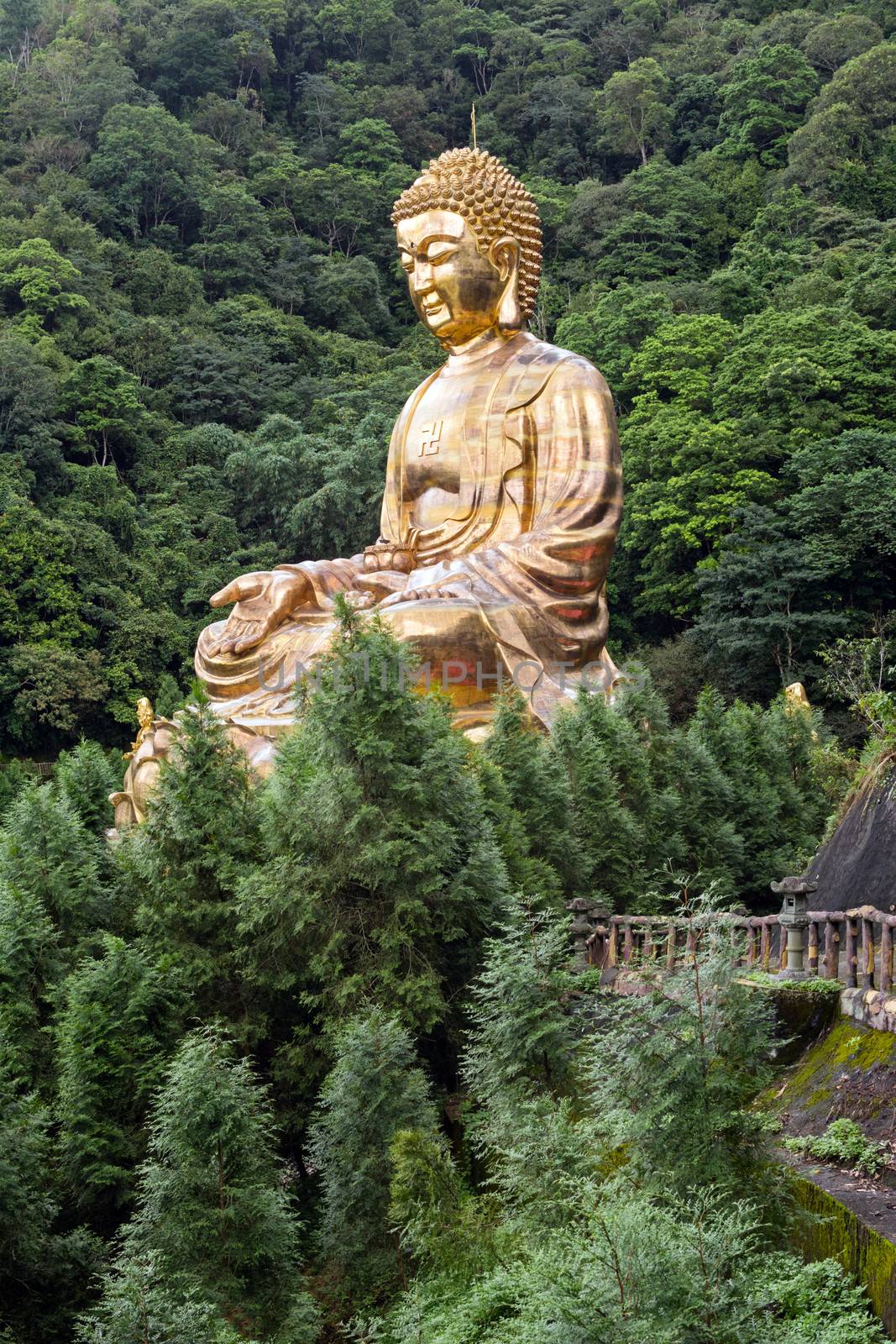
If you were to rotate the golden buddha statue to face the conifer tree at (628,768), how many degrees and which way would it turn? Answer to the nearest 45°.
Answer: approximately 90° to its left

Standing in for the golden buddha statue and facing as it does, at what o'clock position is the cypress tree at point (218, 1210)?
The cypress tree is roughly at 11 o'clock from the golden buddha statue.

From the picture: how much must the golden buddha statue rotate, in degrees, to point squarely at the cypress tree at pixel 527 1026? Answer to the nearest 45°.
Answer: approximately 45° to its left

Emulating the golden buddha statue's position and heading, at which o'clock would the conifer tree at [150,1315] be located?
The conifer tree is roughly at 11 o'clock from the golden buddha statue.

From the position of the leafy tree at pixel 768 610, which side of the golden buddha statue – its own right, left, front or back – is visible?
back

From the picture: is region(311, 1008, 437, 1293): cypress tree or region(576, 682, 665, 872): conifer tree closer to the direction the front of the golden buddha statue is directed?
the cypress tree

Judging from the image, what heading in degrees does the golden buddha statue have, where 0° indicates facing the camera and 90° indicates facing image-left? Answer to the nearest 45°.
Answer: approximately 45°

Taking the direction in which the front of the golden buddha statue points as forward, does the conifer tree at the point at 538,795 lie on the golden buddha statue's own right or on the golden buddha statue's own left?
on the golden buddha statue's own left

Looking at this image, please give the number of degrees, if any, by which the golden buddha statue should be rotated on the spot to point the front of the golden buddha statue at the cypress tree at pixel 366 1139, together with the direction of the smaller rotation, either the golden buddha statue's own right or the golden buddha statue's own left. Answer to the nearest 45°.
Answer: approximately 45° to the golden buddha statue's own left

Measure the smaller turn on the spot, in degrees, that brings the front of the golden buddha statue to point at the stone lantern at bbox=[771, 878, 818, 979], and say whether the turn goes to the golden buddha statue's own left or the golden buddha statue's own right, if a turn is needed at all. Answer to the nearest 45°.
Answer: approximately 45° to the golden buddha statue's own left

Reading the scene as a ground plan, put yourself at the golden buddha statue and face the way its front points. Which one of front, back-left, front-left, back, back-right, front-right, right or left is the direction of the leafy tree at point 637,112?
back-right

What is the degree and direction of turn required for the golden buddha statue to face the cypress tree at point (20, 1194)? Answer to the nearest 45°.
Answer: approximately 45° to its left

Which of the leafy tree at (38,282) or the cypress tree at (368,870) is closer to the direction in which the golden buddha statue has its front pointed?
the cypress tree

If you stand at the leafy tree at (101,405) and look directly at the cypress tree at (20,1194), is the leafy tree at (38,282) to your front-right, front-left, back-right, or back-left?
back-right

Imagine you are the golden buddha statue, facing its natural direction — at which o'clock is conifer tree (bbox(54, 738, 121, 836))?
The conifer tree is roughly at 1 o'clock from the golden buddha statue.

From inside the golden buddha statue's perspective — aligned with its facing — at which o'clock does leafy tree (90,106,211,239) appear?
The leafy tree is roughly at 4 o'clock from the golden buddha statue.
